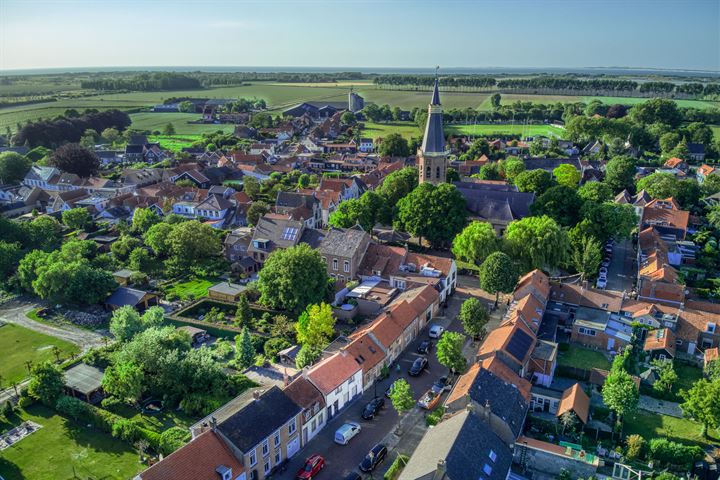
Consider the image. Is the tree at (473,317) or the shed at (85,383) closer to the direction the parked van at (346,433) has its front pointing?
the tree

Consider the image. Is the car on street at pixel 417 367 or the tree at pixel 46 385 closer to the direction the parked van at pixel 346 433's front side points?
the car on street

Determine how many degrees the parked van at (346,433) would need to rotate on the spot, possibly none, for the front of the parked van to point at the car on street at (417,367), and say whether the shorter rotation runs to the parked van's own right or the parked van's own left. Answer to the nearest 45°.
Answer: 0° — it already faces it

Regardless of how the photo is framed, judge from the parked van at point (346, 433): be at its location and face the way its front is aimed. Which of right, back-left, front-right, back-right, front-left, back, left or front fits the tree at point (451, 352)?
front

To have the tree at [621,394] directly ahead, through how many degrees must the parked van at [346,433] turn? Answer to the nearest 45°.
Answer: approximately 45° to its right

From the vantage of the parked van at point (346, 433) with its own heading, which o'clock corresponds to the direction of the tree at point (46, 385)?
The tree is roughly at 8 o'clock from the parked van.

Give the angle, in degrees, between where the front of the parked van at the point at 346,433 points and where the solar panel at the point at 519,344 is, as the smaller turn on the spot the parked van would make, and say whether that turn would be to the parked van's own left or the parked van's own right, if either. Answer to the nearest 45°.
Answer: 0° — it already faces it

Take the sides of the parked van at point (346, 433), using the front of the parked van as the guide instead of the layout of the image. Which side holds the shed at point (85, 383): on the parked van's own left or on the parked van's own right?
on the parked van's own left

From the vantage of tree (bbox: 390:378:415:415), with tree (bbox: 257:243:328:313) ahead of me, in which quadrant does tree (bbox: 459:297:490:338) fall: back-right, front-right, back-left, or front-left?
front-right

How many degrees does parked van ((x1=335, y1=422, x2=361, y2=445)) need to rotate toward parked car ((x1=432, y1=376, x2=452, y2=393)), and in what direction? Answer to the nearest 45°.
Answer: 0° — it already faces it

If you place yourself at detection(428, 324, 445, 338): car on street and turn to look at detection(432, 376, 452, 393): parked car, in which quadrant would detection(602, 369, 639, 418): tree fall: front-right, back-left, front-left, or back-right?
front-left

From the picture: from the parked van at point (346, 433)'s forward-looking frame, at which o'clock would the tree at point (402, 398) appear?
The tree is roughly at 1 o'clock from the parked van.

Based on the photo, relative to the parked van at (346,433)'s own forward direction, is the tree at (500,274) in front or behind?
in front

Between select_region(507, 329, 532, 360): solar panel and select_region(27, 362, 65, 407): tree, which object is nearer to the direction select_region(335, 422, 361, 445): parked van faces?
the solar panel

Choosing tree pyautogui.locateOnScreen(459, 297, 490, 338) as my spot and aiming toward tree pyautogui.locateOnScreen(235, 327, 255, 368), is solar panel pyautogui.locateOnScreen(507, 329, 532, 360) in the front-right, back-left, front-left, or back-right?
back-left
